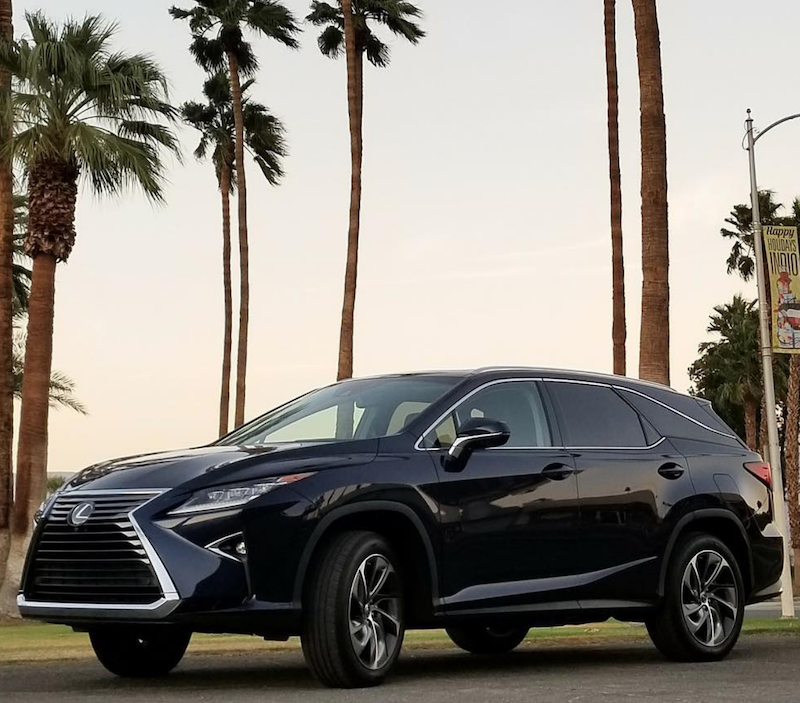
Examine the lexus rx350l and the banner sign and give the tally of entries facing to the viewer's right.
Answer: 0

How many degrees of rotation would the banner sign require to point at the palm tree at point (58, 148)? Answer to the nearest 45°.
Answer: approximately 90° to its right

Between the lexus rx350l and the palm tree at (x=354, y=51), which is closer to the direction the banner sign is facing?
the lexus rx350l

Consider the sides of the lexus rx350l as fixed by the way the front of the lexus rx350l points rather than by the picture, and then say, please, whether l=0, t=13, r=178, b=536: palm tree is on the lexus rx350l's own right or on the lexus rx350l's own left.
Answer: on the lexus rx350l's own right

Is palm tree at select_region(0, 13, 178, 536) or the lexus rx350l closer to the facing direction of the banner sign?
the lexus rx350l

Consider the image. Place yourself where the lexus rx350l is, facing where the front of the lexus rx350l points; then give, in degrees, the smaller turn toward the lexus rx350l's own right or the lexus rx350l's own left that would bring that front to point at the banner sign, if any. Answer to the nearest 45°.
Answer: approximately 180°

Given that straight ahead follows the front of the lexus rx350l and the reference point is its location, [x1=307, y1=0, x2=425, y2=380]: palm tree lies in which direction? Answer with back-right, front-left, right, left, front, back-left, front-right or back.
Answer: back-right

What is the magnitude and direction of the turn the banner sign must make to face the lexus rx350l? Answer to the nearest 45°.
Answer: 0° — it already faces it

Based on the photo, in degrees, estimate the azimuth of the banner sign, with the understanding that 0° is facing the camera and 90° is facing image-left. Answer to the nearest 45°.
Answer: approximately 0°
